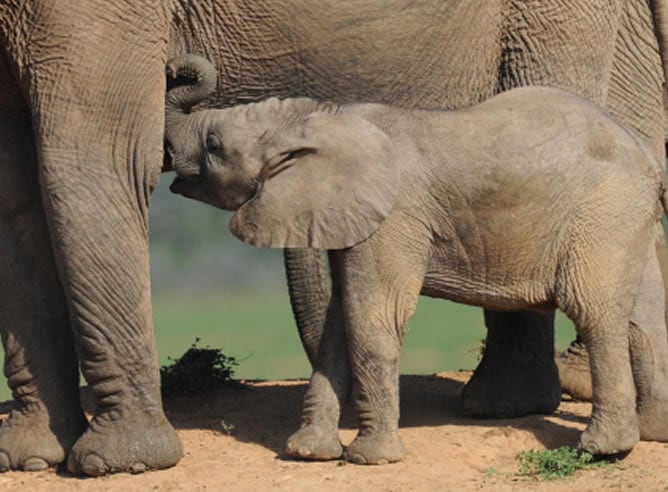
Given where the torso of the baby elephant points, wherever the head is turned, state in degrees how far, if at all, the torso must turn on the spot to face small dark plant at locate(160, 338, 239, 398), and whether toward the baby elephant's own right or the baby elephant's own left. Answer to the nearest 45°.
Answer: approximately 45° to the baby elephant's own right

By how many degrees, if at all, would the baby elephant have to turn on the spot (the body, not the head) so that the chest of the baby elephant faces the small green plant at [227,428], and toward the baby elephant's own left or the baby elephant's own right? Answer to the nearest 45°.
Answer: approximately 45° to the baby elephant's own right

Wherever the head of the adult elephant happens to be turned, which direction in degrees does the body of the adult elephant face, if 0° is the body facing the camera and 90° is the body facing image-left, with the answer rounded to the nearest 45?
approximately 90°

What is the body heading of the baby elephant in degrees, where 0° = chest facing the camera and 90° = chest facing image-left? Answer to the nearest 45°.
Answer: approximately 90°
